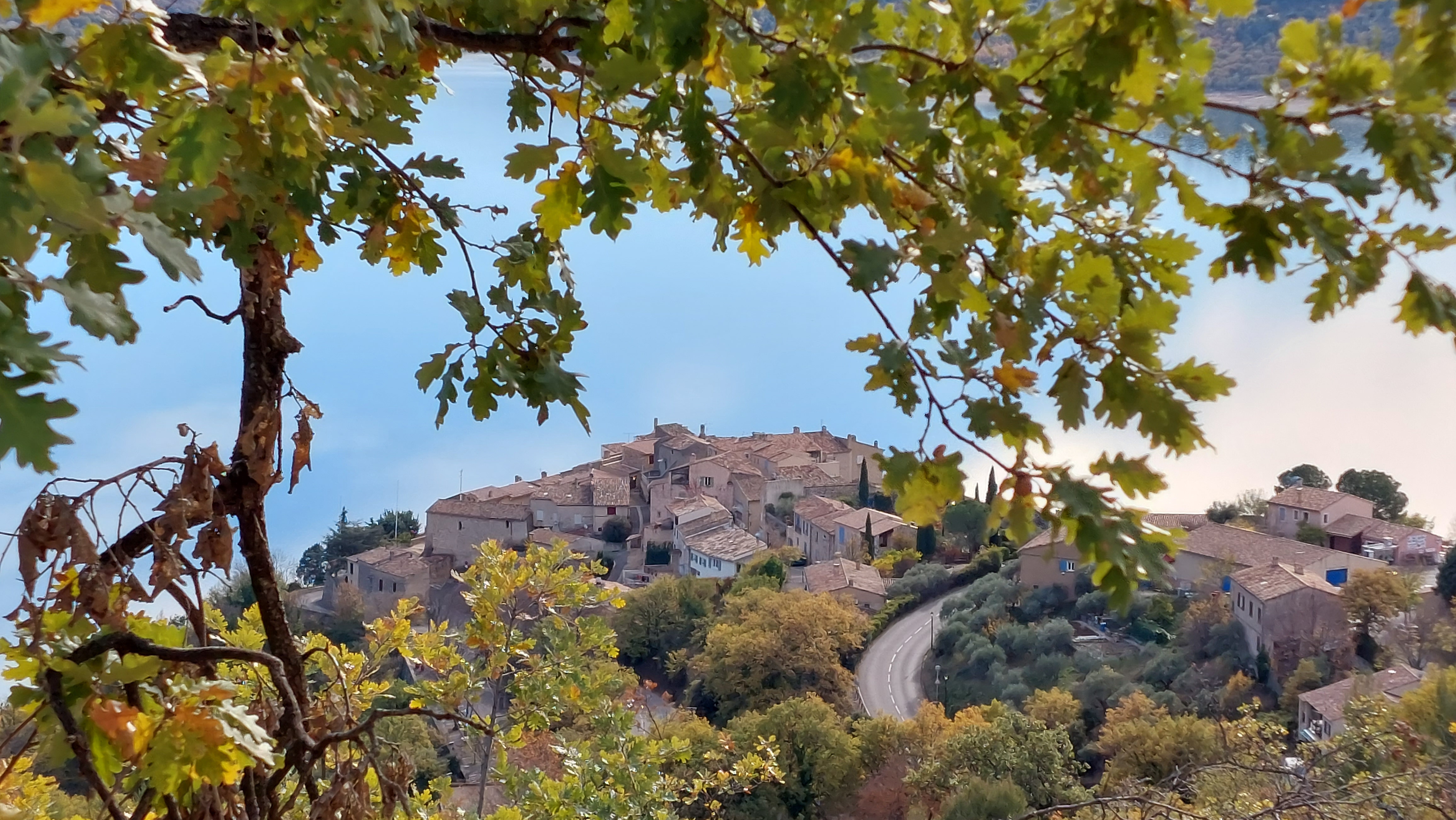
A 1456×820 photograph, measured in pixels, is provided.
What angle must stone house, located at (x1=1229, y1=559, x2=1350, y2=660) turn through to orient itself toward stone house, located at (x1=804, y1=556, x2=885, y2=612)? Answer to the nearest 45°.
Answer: approximately 45° to its right

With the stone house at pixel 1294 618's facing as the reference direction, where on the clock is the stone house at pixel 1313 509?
the stone house at pixel 1313 509 is roughly at 5 o'clock from the stone house at pixel 1294 618.

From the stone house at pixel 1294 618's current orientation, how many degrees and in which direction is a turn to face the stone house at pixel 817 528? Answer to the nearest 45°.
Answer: approximately 90° to its right

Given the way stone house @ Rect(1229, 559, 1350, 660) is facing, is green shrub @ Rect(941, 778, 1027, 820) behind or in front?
in front

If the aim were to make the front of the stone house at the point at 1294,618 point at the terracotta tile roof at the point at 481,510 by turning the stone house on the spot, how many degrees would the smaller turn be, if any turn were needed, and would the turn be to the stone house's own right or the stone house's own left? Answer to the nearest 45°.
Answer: approximately 45° to the stone house's own right

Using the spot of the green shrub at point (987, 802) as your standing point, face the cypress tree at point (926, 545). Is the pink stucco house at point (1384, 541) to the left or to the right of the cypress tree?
right

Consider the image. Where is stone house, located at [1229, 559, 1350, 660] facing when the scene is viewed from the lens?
facing the viewer and to the left of the viewer

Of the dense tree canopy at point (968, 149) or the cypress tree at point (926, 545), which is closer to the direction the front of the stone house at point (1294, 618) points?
the dense tree canopy

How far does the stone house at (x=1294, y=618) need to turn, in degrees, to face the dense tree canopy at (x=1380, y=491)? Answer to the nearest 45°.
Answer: approximately 135° to its right

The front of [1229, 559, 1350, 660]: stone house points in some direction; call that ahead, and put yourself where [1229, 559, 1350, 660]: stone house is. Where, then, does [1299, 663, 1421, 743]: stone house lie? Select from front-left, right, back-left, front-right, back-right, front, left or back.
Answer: front-left

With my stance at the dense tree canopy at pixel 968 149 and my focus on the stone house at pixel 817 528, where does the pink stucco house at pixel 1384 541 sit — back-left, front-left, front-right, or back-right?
front-right

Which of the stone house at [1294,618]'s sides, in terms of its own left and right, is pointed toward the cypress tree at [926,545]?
right

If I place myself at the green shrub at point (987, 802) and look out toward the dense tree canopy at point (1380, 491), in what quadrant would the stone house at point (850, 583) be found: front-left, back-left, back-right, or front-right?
front-left

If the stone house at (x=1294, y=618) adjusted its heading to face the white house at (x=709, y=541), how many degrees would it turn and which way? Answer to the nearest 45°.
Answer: approximately 45° to its right

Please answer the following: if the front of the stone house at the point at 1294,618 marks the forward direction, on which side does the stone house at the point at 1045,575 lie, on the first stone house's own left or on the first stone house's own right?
on the first stone house's own right
